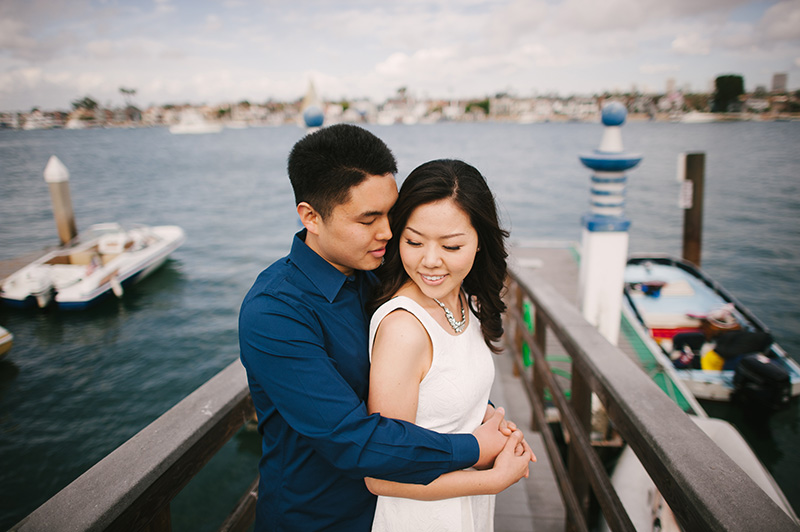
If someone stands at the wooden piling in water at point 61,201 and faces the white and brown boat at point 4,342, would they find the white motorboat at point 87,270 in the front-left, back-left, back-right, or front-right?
front-left

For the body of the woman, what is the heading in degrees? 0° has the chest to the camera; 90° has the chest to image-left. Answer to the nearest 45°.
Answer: approximately 315°

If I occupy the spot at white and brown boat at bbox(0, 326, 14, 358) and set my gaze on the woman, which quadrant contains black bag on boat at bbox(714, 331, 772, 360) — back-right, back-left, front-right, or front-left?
front-left

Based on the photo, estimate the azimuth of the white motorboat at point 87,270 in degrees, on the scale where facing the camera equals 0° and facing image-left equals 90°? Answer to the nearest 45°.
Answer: approximately 225°

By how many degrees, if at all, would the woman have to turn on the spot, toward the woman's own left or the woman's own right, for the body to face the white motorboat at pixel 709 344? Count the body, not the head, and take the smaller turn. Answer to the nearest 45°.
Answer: approximately 90° to the woman's own left

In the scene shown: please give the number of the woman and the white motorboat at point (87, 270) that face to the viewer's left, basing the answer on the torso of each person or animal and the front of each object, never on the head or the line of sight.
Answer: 0

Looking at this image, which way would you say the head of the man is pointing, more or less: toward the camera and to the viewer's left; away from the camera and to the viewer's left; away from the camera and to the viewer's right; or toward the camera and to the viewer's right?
toward the camera and to the viewer's right

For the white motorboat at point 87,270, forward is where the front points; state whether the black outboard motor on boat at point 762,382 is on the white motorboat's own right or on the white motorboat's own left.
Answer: on the white motorboat's own right
